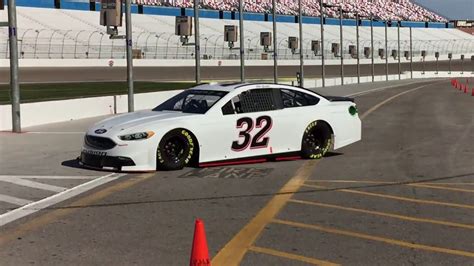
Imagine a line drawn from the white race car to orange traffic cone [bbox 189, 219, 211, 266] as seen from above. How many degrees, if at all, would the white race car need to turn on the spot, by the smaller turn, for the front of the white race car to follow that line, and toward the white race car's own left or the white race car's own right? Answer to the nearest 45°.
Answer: approximately 45° to the white race car's own left

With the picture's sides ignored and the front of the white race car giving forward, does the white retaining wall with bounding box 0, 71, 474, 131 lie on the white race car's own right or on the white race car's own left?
on the white race car's own right

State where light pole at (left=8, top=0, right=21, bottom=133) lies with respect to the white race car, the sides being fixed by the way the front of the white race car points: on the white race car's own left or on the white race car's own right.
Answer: on the white race car's own right

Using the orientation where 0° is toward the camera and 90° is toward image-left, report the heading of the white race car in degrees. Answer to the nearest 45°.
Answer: approximately 45°
